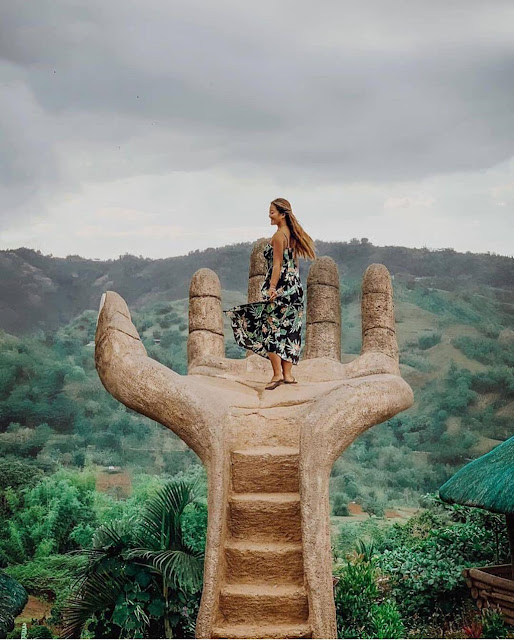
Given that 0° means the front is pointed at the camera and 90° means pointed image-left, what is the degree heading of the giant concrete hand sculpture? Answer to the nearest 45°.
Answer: approximately 0°

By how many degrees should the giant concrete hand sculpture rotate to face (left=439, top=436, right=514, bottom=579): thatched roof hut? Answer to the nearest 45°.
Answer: approximately 135° to its left

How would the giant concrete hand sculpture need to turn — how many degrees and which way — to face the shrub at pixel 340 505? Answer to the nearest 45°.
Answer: approximately 180°
